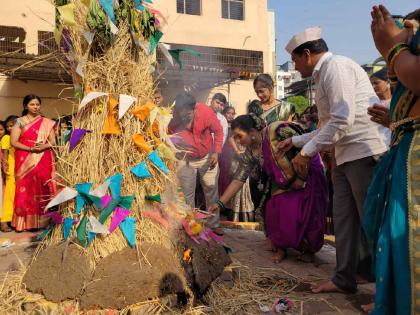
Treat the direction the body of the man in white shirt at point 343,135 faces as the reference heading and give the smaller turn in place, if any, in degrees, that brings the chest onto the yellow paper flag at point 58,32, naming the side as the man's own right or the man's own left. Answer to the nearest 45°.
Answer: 0° — they already face it

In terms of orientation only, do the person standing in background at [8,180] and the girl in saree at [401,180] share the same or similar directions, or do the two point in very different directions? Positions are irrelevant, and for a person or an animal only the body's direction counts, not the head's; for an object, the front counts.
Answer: very different directions

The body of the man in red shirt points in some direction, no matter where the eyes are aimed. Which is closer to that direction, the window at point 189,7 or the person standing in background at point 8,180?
the person standing in background

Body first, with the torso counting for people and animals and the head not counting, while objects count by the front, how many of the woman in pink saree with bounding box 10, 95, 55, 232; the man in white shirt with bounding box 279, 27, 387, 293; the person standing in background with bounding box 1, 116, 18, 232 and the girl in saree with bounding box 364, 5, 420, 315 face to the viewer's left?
2

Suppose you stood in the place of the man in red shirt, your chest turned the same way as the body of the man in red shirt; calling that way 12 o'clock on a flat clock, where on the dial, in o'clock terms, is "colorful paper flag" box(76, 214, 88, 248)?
The colorful paper flag is roughly at 11 o'clock from the man in red shirt.

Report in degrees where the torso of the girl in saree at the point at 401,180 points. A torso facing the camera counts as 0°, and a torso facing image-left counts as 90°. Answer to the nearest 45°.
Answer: approximately 90°

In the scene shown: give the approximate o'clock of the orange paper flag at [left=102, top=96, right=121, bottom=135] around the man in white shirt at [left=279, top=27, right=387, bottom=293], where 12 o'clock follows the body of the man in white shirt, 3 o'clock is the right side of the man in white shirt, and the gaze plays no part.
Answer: The orange paper flag is roughly at 11 o'clock from the man in white shirt.

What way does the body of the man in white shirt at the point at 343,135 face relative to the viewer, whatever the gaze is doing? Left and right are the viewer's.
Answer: facing to the left of the viewer

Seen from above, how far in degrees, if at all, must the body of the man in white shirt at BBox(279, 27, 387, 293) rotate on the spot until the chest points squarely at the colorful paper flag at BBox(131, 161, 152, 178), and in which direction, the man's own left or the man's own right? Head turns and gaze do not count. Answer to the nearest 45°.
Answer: approximately 45° to the man's own left

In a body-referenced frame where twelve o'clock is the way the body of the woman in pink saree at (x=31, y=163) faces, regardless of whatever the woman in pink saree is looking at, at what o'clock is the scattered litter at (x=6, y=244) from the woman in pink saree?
The scattered litter is roughly at 2 o'clock from the woman in pink saree.
